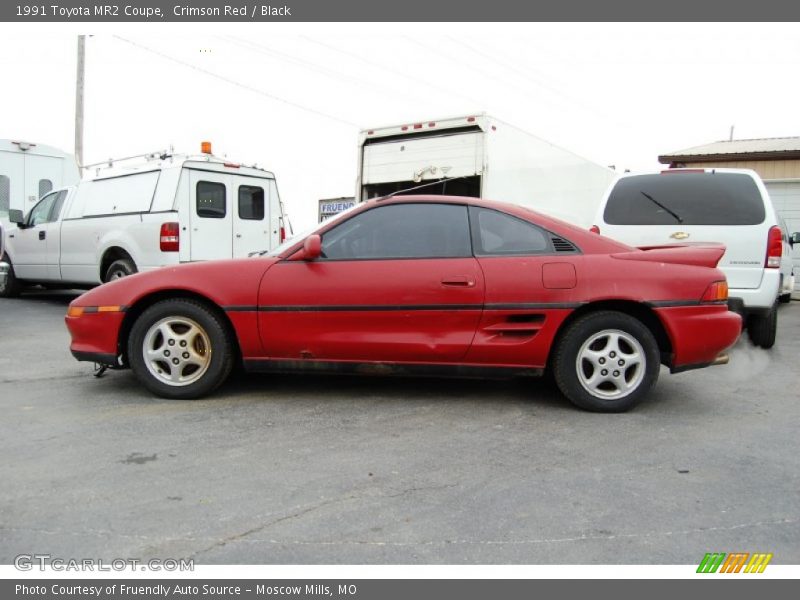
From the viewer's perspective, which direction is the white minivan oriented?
away from the camera

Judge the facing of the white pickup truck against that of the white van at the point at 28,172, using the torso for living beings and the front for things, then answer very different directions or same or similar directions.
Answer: same or similar directions

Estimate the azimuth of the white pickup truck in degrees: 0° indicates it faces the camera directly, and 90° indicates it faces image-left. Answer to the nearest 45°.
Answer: approximately 135°

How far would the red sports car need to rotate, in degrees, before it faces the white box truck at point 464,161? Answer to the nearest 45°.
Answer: approximately 90° to its right

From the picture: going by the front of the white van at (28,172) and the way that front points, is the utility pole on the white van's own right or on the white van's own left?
on the white van's own right

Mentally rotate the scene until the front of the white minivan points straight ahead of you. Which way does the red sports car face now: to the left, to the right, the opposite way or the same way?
to the left

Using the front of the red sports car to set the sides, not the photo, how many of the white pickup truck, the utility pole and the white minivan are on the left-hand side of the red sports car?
0

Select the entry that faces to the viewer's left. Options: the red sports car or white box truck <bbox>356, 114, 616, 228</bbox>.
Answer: the red sports car

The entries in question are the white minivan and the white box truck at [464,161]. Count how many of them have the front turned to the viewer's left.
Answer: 0

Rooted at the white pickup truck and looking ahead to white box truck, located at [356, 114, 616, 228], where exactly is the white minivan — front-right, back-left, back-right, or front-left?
front-right

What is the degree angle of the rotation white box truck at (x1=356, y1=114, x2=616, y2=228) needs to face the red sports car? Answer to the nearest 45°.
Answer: approximately 135° to its right

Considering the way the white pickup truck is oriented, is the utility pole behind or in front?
in front

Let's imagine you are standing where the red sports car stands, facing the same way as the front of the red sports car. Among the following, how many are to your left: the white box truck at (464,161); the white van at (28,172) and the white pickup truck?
0

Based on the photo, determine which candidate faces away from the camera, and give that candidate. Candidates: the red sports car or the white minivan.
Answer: the white minivan

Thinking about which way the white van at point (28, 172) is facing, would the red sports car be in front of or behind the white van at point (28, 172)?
behind

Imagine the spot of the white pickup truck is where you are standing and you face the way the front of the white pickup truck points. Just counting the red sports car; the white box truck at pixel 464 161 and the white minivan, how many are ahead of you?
0

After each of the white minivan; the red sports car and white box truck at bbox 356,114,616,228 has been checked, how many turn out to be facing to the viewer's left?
1

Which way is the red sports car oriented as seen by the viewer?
to the viewer's left

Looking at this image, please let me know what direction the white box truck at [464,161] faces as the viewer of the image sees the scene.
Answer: facing away from the viewer and to the right of the viewer

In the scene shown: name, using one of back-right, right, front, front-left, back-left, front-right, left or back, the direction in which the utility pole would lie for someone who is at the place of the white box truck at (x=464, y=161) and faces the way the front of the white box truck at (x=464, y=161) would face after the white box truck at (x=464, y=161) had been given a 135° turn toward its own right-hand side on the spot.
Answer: back-right
